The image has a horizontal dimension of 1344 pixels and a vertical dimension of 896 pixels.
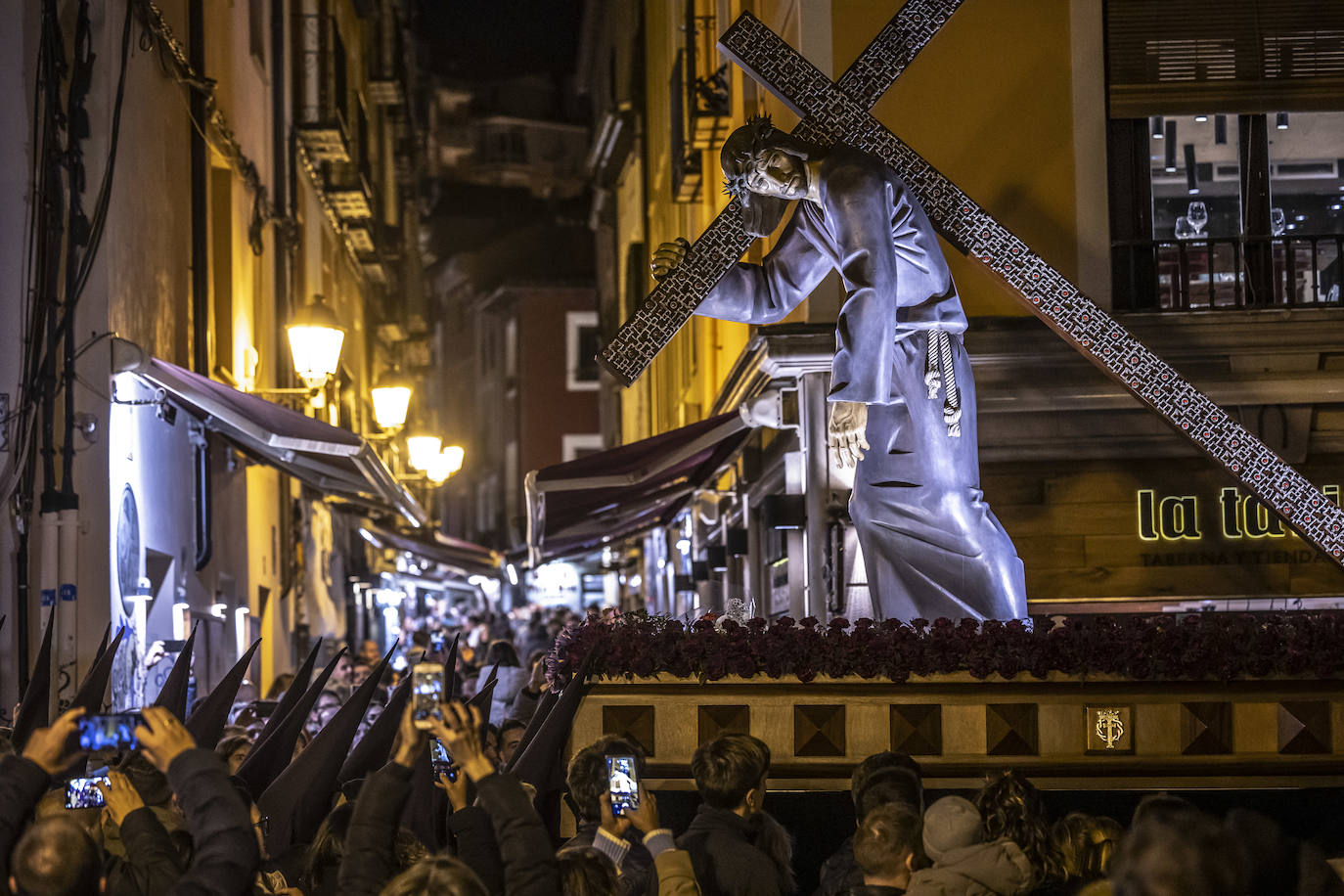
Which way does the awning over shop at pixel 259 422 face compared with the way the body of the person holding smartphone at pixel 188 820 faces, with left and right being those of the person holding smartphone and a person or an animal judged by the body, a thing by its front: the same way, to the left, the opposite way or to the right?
to the right

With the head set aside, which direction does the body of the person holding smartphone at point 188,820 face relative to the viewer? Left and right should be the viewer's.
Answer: facing away from the viewer

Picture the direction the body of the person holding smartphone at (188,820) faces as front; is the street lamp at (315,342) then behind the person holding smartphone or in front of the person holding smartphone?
in front

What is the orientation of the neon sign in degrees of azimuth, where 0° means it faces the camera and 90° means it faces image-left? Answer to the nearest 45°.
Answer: approximately 0°

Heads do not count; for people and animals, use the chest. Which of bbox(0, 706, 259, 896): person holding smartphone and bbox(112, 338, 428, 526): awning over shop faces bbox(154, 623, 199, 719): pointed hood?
the person holding smartphone

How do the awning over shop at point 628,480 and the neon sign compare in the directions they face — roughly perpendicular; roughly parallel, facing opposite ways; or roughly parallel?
roughly perpendicular

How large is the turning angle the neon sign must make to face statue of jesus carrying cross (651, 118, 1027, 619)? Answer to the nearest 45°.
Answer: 0° — it already faces it

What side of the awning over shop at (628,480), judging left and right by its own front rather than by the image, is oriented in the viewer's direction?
left

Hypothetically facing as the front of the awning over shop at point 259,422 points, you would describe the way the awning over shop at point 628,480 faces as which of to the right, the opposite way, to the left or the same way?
the opposite way

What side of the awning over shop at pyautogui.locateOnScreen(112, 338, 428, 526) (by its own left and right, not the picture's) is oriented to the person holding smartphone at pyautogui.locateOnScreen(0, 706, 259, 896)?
right

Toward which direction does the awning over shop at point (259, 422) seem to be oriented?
to the viewer's right

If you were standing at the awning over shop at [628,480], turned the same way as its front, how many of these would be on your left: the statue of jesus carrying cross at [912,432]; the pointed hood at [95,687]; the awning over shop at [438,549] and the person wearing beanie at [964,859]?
3
